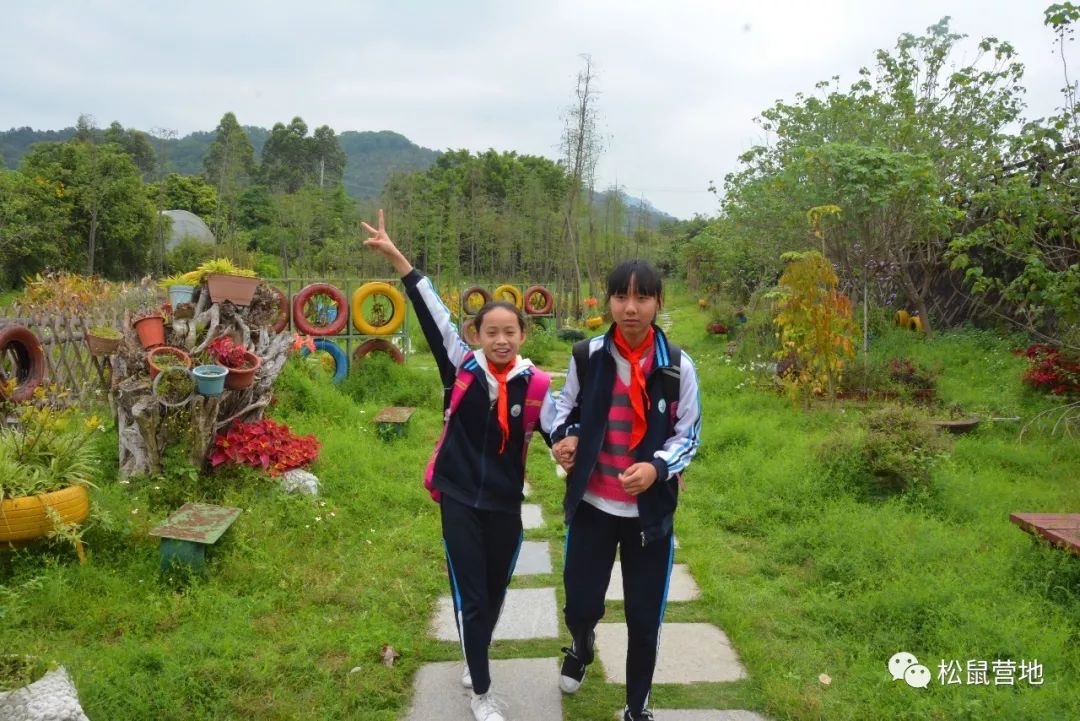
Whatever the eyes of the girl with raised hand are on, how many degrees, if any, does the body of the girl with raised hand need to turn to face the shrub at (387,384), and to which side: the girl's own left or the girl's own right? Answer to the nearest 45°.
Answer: approximately 180°

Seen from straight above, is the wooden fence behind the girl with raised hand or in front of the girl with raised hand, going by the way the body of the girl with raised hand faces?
behind

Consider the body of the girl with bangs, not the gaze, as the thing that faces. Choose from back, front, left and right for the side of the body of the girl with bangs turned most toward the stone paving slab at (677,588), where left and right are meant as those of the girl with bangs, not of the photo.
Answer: back

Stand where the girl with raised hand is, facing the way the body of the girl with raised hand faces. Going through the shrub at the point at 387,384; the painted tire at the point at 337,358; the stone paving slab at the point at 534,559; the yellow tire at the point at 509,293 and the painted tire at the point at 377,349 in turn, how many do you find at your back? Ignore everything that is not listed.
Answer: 5

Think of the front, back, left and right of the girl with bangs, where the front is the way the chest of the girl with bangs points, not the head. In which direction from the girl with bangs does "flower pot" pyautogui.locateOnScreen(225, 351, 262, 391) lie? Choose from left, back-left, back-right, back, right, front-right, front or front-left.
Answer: back-right

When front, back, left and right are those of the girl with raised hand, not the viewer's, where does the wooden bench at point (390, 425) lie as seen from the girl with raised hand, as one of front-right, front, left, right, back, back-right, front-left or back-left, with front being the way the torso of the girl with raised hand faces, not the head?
back

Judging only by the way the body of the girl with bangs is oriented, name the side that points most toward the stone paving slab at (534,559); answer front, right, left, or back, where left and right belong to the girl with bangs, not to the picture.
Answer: back

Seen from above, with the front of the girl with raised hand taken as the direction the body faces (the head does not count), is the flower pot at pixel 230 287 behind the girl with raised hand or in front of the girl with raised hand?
behind

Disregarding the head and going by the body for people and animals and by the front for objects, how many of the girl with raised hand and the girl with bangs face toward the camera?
2

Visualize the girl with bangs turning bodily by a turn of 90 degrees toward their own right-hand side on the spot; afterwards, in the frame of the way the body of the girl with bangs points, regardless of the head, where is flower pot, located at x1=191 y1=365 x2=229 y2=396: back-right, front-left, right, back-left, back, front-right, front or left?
front-right

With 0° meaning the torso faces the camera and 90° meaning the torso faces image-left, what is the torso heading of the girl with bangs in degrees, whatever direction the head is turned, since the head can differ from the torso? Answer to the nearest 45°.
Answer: approximately 0°
